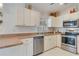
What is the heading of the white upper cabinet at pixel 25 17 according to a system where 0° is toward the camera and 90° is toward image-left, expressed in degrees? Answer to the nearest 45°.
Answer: approximately 315°

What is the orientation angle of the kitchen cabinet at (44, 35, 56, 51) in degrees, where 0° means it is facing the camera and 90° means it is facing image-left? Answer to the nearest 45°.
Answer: approximately 315°

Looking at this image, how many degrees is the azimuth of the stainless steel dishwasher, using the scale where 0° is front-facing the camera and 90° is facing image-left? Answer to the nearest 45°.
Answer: approximately 315°

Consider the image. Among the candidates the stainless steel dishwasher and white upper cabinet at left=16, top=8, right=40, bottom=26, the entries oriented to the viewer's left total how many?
0

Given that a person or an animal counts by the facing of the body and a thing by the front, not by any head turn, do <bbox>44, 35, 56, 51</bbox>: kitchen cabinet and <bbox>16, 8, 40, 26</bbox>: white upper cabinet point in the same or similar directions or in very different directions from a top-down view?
same or similar directions
